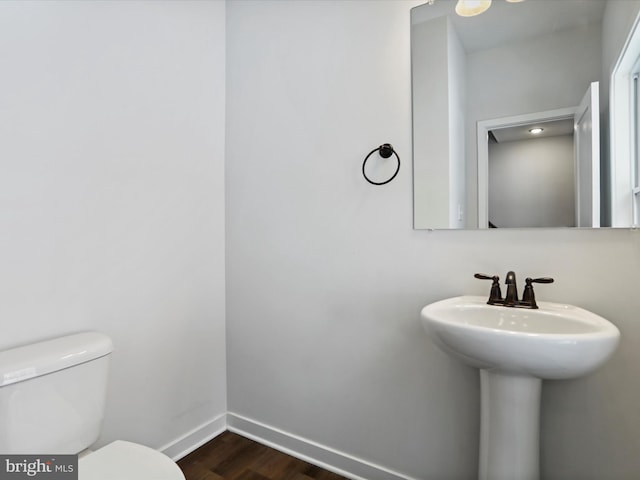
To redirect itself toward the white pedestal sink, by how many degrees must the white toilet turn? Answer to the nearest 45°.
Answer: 0° — it already faces it

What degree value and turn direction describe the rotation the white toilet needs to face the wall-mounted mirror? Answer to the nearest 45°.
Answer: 0° — it already faces it

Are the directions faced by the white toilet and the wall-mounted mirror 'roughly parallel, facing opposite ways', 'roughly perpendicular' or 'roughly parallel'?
roughly perpendicular

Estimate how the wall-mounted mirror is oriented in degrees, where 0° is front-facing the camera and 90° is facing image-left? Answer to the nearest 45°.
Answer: approximately 0°

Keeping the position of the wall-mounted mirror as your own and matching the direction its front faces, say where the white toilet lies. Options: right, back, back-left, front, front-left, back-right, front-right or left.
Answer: front-right

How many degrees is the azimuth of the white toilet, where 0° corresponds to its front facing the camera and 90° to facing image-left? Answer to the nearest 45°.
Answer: approximately 315°

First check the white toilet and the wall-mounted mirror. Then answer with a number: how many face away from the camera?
0
